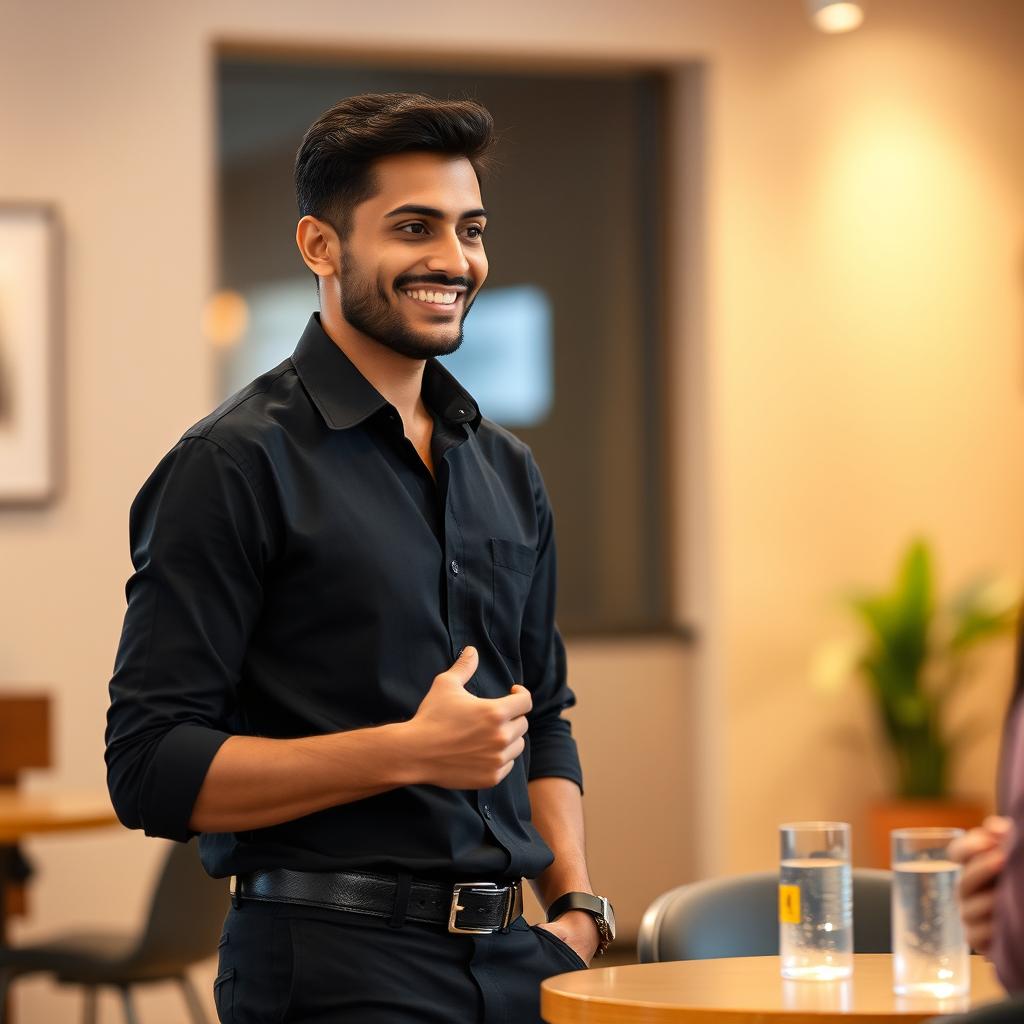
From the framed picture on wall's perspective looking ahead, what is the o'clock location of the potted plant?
The potted plant is roughly at 9 o'clock from the framed picture on wall.

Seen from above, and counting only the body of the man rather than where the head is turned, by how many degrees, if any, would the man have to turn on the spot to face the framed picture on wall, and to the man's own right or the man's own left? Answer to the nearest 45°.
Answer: approximately 135° to the man's own left

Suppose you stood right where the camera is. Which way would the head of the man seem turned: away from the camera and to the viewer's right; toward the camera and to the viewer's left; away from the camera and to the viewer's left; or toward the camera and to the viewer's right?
toward the camera and to the viewer's right

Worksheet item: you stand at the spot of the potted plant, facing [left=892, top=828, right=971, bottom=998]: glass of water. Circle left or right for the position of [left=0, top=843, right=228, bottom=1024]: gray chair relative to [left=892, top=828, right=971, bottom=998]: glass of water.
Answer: right

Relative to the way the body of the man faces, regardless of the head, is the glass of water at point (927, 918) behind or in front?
in front

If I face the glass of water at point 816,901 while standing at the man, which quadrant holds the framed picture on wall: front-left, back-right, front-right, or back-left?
back-left

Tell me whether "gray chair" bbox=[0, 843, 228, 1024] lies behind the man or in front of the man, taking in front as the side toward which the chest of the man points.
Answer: behind

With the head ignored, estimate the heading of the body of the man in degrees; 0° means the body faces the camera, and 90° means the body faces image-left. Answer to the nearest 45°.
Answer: approximately 315°

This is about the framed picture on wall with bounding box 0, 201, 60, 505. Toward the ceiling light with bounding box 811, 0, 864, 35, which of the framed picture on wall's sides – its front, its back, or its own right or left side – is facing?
left

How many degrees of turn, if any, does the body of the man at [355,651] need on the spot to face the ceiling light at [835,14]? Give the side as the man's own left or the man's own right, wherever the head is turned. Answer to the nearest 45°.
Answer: approximately 90° to the man's own left

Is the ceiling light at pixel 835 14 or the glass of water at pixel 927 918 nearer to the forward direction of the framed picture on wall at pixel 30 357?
the glass of water

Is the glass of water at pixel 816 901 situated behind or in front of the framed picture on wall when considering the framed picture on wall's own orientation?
in front
